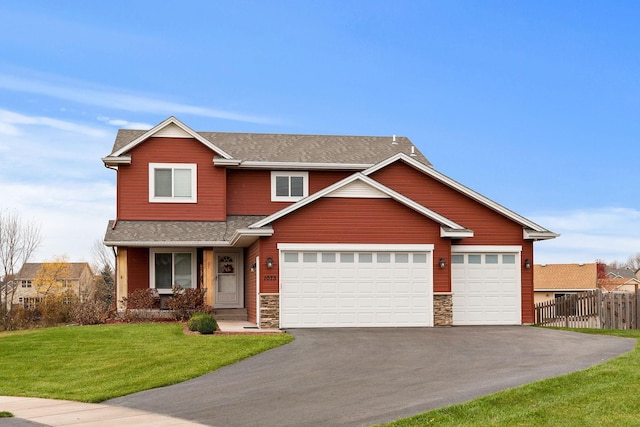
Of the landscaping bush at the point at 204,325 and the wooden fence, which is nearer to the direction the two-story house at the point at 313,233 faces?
the landscaping bush

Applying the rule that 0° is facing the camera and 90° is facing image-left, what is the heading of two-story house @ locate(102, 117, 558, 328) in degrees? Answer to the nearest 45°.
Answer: approximately 0°

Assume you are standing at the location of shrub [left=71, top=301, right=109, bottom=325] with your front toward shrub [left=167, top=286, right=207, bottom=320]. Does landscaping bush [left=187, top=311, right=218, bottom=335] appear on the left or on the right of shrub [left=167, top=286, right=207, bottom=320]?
right

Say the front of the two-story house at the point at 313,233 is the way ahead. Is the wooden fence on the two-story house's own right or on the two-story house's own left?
on the two-story house's own left
